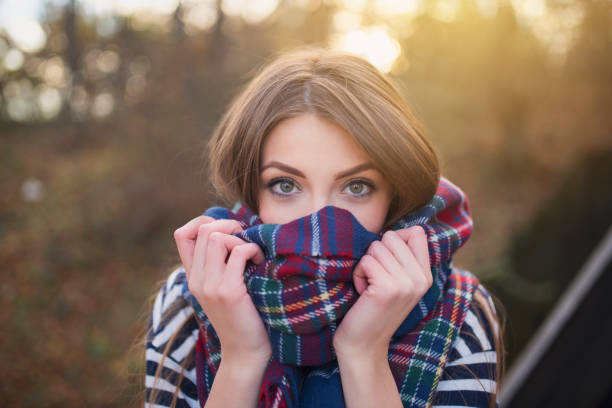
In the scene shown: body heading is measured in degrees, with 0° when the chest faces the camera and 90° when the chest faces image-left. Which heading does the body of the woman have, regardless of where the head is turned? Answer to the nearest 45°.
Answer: approximately 0°
